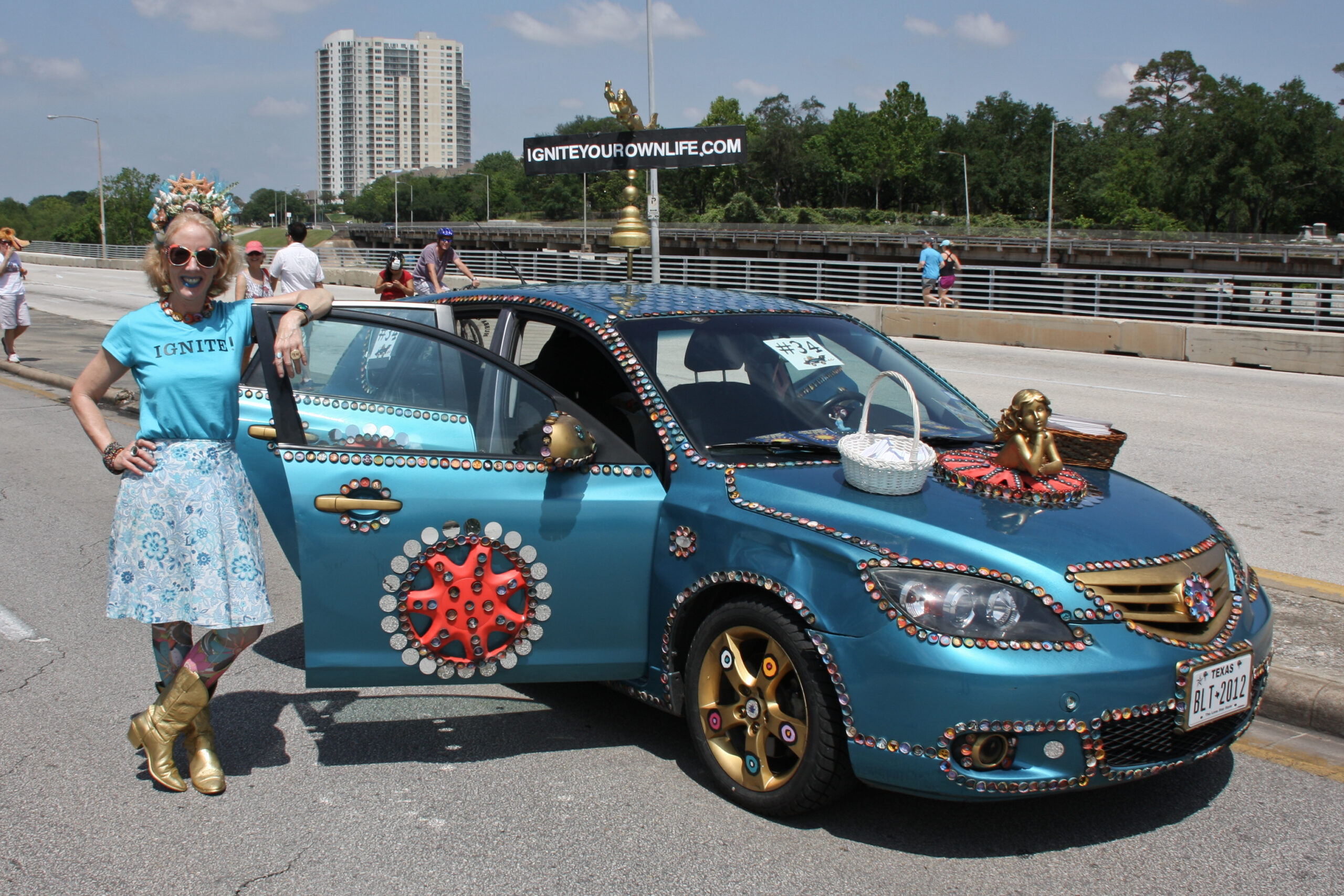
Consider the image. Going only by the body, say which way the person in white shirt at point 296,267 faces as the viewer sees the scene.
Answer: away from the camera

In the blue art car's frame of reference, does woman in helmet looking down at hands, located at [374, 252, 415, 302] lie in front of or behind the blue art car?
behind

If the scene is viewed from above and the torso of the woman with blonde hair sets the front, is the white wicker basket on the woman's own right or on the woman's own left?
on the woman's own left

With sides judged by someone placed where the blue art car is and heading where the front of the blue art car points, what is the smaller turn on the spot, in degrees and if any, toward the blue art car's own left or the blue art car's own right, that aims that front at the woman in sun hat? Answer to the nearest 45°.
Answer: approximately 180°

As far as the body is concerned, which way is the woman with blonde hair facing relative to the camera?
toward the camera

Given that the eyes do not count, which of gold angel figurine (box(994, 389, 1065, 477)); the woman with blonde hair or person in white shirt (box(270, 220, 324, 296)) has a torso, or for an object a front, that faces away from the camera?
the person in white shirt

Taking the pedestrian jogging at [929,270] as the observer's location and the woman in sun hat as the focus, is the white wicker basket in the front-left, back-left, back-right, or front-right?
front-left

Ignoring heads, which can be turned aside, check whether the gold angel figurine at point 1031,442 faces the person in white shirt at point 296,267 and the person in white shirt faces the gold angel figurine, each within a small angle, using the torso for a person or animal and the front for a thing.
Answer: no

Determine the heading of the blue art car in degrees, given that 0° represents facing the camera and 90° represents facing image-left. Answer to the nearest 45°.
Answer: approximately 315°

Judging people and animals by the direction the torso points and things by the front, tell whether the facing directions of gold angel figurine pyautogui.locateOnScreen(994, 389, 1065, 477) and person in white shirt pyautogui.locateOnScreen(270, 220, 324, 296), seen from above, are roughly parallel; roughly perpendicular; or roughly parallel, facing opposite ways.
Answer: roughly parallel, facing opposite ways

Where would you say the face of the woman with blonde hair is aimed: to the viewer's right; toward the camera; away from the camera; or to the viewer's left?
toward the camera

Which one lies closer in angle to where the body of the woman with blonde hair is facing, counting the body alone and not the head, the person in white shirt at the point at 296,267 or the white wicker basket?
the white wicker basket

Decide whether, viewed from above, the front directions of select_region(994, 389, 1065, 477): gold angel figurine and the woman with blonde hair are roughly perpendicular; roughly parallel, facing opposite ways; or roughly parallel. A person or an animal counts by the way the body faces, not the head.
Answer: roughly parallel
